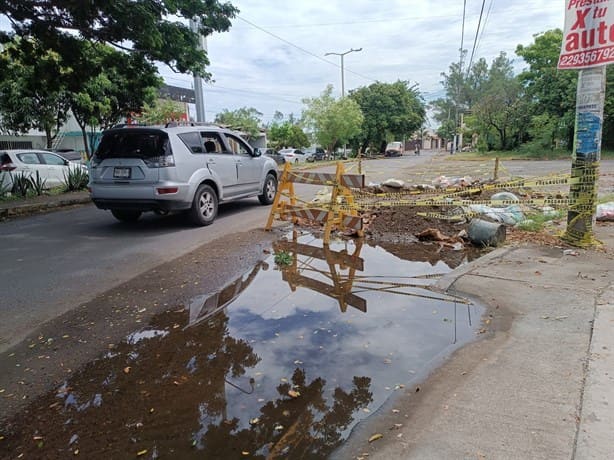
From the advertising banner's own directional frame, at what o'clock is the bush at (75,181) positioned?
The bush is roughly at 3 o'clock from the advertising banner.

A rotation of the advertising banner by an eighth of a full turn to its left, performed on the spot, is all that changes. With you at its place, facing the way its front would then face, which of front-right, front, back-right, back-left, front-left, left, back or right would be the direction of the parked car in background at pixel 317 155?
back

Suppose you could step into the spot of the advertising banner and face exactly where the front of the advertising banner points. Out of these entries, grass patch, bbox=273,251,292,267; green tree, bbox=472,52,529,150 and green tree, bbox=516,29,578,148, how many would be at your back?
2

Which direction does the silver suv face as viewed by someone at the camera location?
facing away from the viewer and to the right of the viewer

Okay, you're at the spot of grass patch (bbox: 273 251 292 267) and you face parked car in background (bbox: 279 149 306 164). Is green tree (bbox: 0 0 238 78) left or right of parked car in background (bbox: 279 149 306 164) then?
left

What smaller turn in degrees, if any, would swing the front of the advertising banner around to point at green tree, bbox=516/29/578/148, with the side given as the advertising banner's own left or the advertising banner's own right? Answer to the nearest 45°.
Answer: approximately 180°

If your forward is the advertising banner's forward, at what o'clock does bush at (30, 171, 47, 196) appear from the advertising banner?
The bush is roughly at 3 o'clock from the advertising banner.

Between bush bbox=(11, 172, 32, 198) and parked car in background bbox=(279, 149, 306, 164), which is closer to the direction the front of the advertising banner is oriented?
the bush

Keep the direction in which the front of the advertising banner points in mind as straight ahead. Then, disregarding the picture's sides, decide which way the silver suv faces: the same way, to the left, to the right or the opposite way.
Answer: the opposite way

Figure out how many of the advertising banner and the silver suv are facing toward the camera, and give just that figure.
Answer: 1
